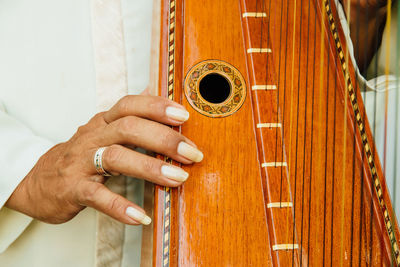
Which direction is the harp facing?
toward the camera
